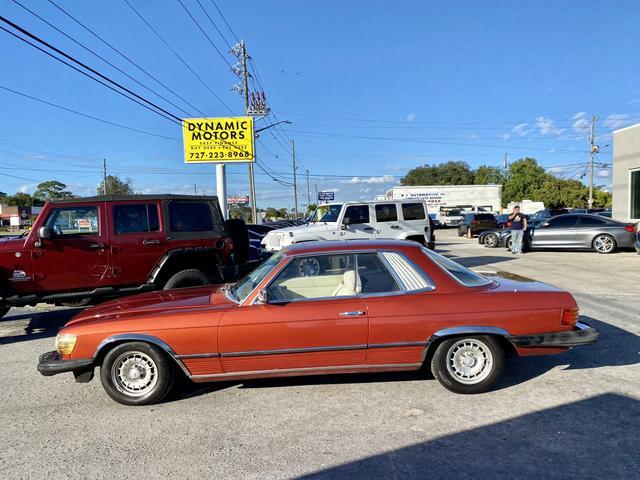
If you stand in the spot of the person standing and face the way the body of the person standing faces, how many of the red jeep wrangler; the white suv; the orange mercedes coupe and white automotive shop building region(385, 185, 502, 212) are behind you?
1

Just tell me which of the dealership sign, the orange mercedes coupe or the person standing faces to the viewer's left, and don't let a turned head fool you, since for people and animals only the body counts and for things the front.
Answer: the orange mercedes coupe

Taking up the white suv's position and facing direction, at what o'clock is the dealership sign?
The dealership sign is roughly at 3 o'clock from the white suv.

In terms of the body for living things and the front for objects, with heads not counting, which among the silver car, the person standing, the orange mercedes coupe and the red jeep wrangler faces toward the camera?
the person standing

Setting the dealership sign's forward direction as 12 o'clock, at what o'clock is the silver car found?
The silver car is roughly at 10 o'clock from the dealership sign.

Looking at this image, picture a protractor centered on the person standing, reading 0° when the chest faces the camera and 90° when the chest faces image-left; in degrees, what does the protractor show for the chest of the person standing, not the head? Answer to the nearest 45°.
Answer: approximately 0°

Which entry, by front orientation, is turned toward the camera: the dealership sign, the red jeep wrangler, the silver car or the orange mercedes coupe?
the dealership sign

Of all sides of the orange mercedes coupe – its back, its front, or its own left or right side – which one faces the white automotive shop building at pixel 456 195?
right

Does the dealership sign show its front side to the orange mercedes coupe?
yes

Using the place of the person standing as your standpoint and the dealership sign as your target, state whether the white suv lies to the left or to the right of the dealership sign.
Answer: left

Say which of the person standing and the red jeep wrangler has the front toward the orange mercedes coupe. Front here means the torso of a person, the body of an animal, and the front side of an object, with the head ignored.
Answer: the person standing

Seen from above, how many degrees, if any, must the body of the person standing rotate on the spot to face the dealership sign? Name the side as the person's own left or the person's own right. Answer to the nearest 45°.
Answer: approximately 90° to the person's own right

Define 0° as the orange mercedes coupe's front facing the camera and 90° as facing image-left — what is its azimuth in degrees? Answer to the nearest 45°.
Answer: approximately 90°

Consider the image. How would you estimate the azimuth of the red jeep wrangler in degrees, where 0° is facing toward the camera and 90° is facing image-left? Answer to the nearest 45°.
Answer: approximately 90°
